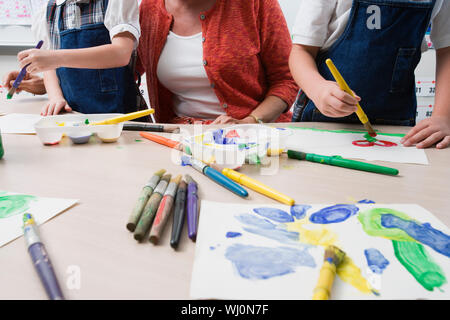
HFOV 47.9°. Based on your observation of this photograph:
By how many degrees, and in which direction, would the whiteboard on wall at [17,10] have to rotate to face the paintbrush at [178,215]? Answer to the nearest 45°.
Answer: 0° — it already faces it

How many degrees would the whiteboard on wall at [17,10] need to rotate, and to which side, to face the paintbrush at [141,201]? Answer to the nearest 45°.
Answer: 0° — it already faces it

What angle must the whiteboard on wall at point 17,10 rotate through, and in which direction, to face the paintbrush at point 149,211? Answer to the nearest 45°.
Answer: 0° — it already faces it

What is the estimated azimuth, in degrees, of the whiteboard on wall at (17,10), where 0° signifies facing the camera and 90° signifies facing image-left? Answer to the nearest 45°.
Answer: approximately 0°

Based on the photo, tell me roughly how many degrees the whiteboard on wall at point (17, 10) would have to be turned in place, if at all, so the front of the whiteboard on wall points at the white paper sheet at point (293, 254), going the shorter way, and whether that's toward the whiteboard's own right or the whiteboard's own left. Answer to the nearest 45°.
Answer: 0° — it already faces it

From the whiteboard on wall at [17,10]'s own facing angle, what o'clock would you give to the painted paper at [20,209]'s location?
The painted paper is roughly at 12 o'clock from the whiteboard on wall.
